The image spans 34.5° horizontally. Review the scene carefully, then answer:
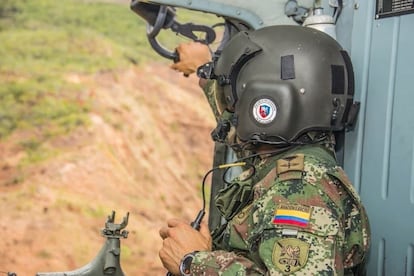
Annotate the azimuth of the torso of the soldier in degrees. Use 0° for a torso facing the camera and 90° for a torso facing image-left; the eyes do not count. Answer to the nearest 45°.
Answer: approximately 90°

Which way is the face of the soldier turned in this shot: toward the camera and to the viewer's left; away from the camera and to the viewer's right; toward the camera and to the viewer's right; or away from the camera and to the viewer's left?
away from the camera and to the viewer's left
